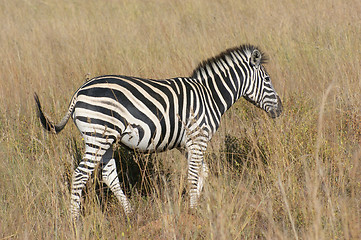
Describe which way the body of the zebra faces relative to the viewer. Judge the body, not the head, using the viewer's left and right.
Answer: facing to the right of the viewer
